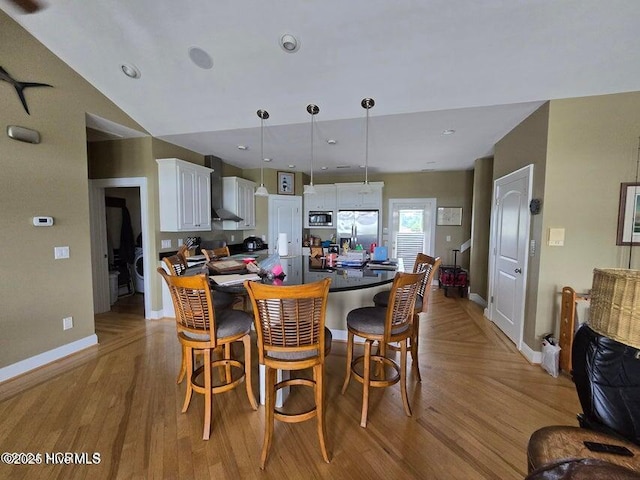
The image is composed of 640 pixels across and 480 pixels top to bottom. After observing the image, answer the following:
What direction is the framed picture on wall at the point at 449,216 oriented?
toward the camera

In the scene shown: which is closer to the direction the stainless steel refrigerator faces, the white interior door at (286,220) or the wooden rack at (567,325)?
the wooden rack

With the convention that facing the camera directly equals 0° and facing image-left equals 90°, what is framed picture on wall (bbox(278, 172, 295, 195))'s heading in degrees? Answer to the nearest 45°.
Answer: approximately 0°

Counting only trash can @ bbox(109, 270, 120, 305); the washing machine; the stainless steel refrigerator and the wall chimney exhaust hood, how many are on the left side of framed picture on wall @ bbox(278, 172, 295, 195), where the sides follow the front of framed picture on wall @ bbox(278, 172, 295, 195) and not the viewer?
1

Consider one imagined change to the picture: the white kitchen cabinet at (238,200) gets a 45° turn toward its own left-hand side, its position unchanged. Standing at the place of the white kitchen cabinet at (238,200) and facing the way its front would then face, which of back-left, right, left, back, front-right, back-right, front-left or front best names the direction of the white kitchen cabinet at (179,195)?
back-right

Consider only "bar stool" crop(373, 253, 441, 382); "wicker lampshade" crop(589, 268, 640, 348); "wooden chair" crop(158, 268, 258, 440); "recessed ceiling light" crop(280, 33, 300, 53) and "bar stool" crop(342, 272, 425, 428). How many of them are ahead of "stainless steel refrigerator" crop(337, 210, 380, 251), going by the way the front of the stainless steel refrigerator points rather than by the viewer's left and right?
5

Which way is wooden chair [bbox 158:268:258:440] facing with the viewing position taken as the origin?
facing away from the viewer and to the right of the viewer

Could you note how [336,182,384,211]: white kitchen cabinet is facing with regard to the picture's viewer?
facing the viewer

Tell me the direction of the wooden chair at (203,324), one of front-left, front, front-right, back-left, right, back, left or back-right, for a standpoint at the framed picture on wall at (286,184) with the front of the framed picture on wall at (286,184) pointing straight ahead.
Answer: front

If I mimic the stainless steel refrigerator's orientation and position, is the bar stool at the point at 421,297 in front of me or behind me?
in front

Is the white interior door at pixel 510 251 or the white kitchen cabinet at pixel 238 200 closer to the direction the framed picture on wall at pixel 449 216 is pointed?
the white interior door

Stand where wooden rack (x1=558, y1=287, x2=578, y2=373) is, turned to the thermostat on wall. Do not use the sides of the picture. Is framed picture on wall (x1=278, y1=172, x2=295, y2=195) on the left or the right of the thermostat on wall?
right

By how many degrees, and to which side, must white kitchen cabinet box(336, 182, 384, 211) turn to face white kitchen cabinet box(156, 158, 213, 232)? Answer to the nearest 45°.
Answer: approximately 45° to its right

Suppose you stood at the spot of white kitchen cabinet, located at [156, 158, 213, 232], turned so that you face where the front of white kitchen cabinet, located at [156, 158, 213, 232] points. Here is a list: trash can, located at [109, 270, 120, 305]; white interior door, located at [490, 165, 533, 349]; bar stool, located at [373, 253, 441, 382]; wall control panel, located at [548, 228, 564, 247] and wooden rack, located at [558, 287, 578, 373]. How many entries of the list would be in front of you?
4

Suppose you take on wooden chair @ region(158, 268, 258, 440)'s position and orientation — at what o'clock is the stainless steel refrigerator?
The stainless steel refrigerator is roughly at 12 o'clock from the wooden chair.

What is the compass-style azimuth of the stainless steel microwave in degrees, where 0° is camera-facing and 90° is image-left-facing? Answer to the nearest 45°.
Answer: approximately 0°
